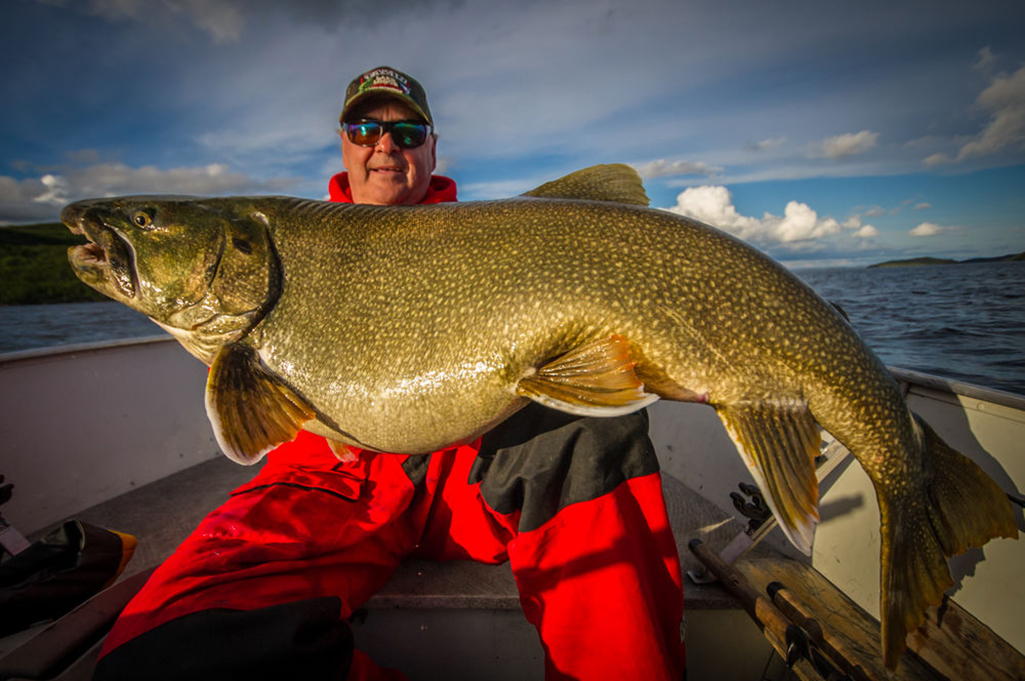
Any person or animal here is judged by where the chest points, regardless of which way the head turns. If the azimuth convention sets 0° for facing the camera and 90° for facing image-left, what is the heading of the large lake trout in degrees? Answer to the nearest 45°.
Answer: approximately 90°
